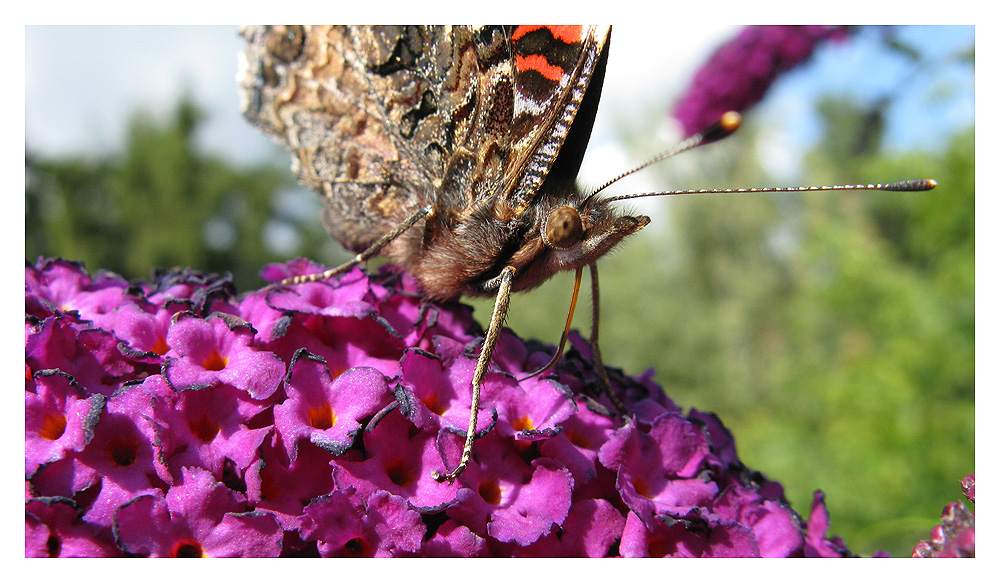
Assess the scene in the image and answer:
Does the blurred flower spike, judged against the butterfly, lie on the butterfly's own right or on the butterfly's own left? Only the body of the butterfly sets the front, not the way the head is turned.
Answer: on the butterfly's own left

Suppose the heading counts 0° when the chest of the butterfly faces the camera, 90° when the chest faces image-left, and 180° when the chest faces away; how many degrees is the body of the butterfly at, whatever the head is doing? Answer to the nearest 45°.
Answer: approximately 270°
